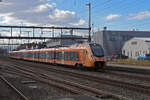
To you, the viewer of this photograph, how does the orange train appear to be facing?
facing the viewer and to the right of the viewer
